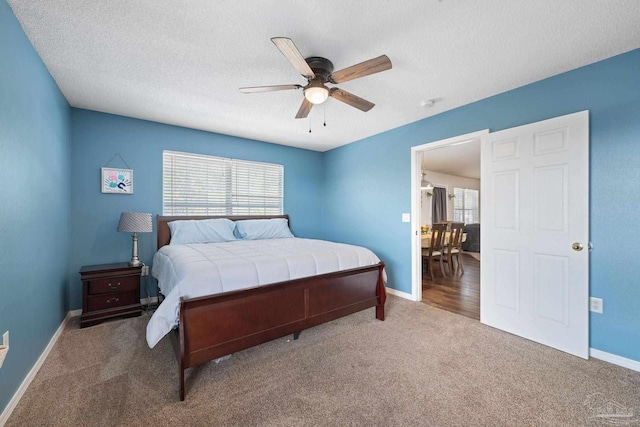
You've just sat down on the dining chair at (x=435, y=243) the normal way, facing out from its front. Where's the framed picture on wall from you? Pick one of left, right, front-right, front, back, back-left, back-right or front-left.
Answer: left

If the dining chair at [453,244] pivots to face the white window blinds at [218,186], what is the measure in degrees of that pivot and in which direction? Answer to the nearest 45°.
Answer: approximately 90° to its left

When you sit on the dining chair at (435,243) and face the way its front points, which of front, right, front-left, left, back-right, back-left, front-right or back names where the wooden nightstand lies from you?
left

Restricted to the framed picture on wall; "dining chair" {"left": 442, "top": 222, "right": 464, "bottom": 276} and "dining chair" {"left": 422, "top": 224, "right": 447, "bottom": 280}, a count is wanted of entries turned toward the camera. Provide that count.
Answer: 1

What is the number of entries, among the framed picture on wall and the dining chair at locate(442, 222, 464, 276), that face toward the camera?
1

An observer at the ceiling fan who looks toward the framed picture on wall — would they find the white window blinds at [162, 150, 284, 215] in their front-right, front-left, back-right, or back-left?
front-right

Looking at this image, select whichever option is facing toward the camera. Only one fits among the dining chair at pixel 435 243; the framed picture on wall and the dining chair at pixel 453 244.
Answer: the framed picture on wall

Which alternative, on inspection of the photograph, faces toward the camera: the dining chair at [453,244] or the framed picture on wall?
the framed picture on wall

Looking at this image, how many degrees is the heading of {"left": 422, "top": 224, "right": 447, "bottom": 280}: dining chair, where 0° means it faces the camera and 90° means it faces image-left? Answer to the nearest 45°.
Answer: approximately 135°

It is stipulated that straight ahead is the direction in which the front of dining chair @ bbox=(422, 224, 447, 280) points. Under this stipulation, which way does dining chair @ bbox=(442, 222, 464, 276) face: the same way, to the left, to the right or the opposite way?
the same way

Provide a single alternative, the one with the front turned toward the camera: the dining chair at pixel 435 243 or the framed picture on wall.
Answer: the framed picture on wall

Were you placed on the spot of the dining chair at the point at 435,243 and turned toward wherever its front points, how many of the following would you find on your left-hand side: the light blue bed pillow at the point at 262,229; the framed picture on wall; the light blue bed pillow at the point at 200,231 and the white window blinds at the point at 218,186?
4

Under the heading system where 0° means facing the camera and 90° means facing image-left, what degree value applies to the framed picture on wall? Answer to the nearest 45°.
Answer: approximately 0°

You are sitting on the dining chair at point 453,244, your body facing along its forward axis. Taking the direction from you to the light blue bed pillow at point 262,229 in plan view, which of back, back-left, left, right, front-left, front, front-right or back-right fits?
left

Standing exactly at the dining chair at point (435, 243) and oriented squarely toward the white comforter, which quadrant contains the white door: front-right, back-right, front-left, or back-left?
front-left

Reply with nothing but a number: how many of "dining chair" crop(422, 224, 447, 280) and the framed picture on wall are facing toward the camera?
1

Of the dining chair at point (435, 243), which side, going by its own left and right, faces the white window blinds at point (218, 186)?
left
